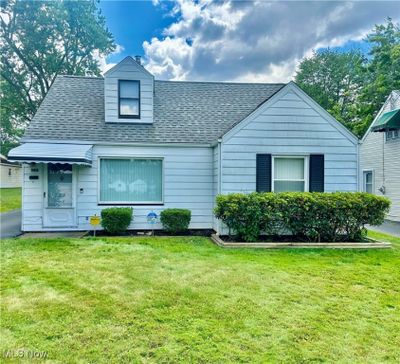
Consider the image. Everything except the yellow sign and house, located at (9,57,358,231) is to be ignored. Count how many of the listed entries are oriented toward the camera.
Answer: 2

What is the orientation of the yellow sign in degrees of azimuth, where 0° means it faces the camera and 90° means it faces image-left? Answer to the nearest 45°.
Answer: approximately 0°

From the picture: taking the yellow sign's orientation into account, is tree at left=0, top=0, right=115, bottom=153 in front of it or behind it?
behind

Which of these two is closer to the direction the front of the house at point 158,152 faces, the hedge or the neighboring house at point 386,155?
the hedge

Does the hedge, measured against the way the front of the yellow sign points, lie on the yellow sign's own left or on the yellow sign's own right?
on the yellow sign's own left
